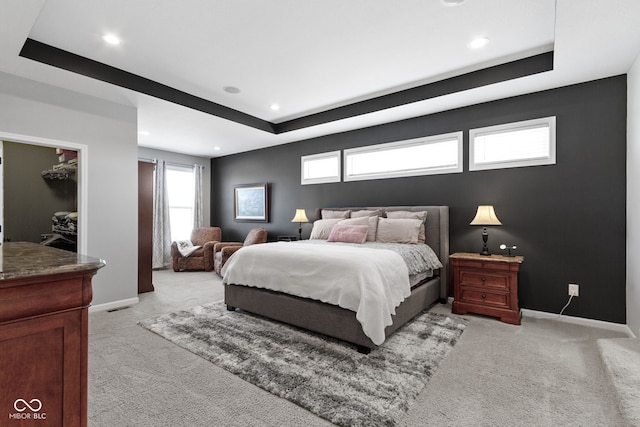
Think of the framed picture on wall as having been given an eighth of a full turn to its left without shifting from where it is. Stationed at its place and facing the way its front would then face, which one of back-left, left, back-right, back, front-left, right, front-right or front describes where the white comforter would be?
front

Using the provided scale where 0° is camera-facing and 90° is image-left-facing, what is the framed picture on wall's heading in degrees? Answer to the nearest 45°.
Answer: approximately 45°

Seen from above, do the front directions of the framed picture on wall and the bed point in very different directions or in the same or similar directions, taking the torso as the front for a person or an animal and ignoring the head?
same or similar directions

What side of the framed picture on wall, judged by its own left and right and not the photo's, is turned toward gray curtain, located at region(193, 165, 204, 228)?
right

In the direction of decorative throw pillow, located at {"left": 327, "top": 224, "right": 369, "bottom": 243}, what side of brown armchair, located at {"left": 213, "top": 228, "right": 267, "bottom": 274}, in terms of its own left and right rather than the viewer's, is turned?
left

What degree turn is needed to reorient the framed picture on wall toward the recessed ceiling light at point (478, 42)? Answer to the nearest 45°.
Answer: approximately 90° to its left

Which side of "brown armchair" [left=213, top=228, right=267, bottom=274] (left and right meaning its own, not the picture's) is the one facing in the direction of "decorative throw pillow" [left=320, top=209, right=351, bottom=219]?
left

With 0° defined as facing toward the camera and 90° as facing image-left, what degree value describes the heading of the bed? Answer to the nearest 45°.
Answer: approximately 45°

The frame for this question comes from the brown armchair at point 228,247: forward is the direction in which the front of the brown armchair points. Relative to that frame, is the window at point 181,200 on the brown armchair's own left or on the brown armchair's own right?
on the brown armchair's own right

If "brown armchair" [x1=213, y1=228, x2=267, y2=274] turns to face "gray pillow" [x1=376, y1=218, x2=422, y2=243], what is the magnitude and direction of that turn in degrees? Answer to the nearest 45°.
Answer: approximately 90° to its left

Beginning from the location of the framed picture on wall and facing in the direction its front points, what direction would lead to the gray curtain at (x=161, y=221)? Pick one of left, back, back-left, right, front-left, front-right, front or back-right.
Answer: front-right

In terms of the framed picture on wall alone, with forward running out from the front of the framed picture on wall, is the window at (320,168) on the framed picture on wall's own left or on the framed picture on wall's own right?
on the framed picture on wall's own left

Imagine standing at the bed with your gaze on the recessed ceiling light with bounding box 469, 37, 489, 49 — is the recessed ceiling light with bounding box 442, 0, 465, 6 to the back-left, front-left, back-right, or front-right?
front-right
